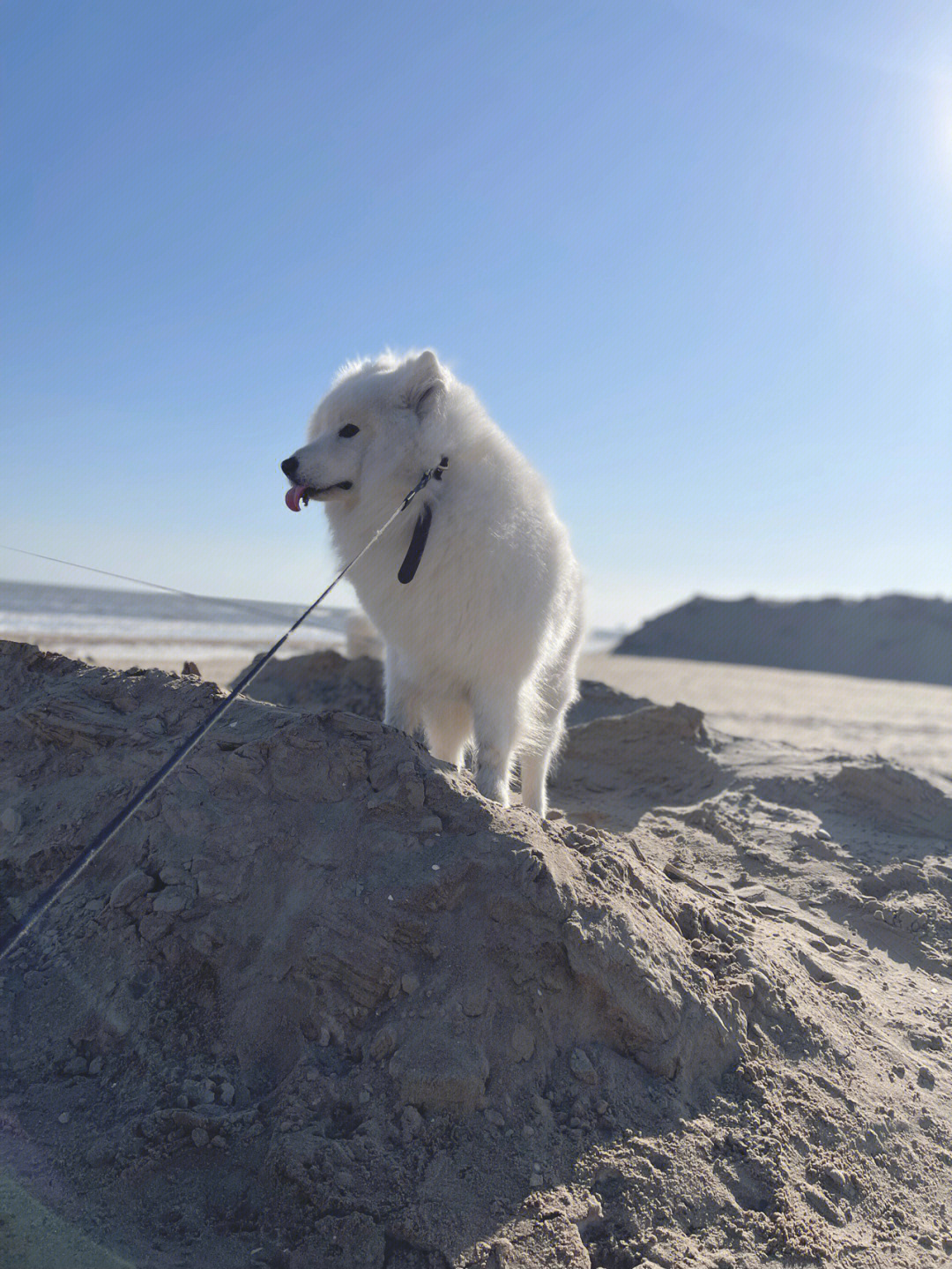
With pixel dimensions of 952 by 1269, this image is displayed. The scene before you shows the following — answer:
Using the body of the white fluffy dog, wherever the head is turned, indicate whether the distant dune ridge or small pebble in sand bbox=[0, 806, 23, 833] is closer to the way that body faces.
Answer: the small pebble in sand

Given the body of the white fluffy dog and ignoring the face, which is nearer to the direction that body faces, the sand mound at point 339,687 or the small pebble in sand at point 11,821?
the small pebble in sand

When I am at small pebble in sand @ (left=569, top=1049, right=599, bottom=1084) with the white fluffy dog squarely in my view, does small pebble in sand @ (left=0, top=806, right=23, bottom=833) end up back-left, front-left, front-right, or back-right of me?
front-left

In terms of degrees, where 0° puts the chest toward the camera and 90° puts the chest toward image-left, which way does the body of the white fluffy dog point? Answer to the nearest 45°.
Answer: approximately 45°

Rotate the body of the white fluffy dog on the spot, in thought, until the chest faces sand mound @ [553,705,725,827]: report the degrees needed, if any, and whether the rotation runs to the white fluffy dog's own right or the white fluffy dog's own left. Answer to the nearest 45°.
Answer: approximately 180°

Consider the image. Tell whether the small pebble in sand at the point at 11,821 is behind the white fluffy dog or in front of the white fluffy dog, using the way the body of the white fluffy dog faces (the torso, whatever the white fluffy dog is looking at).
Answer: in front

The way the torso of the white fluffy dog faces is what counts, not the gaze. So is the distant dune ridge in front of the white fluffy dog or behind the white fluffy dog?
behind
